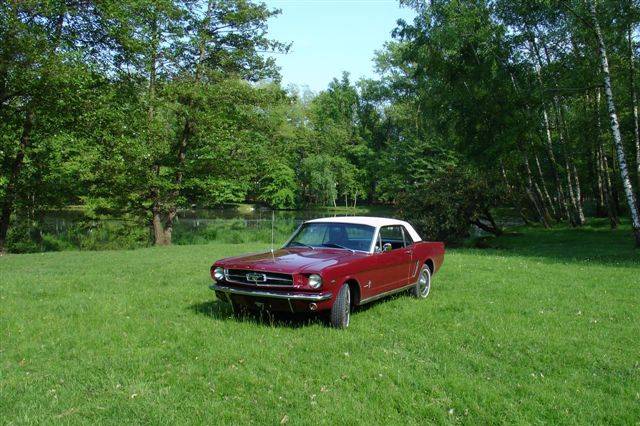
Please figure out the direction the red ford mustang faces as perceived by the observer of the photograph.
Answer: facing the viewer and to the left of the viewer

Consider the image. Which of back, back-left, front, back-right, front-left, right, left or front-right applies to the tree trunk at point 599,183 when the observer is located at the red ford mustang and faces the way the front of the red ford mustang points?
back

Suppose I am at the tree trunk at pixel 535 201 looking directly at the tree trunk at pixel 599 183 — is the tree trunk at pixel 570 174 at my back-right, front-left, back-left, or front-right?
front-right

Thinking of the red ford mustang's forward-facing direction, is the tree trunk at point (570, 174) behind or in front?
behind

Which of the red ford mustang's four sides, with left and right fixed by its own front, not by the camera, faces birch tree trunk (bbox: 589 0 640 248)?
back

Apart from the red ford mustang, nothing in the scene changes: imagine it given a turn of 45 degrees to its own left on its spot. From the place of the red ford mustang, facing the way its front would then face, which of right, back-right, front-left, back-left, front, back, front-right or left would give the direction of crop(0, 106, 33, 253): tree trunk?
back-right

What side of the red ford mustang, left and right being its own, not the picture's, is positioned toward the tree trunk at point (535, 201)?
back

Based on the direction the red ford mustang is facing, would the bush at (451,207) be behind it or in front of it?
behind

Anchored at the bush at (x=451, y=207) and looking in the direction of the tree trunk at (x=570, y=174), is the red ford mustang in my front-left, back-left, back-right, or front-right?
back-right

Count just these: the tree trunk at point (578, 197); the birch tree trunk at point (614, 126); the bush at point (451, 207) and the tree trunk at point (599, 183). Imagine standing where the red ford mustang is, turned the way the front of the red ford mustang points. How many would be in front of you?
0

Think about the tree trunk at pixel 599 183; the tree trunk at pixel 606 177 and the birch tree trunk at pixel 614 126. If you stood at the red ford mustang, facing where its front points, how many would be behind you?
3

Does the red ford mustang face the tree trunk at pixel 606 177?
no

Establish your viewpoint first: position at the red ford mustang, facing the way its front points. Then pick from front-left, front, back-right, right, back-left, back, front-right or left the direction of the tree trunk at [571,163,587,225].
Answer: back
